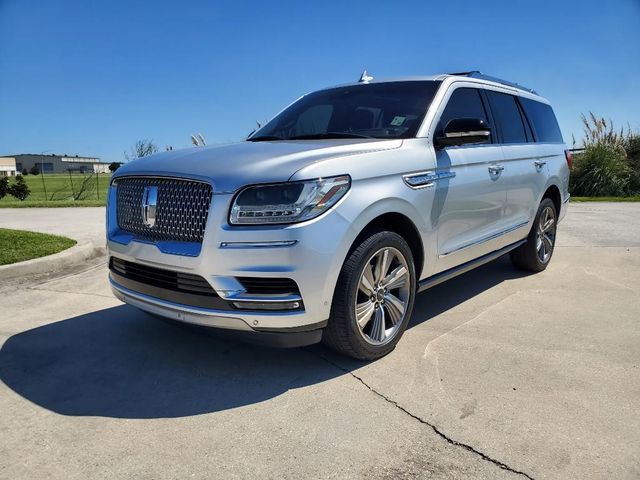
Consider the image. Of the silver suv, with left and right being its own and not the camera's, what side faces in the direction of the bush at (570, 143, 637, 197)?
back

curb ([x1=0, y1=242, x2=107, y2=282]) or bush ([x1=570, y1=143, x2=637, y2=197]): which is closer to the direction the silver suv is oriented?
the curb

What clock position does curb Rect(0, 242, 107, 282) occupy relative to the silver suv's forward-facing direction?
The curb is roughly at 3 o'clock from the silver suv.

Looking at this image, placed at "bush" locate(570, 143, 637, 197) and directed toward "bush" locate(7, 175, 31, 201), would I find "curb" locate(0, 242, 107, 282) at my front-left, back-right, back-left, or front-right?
front-left

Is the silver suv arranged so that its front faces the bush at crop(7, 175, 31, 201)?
no
